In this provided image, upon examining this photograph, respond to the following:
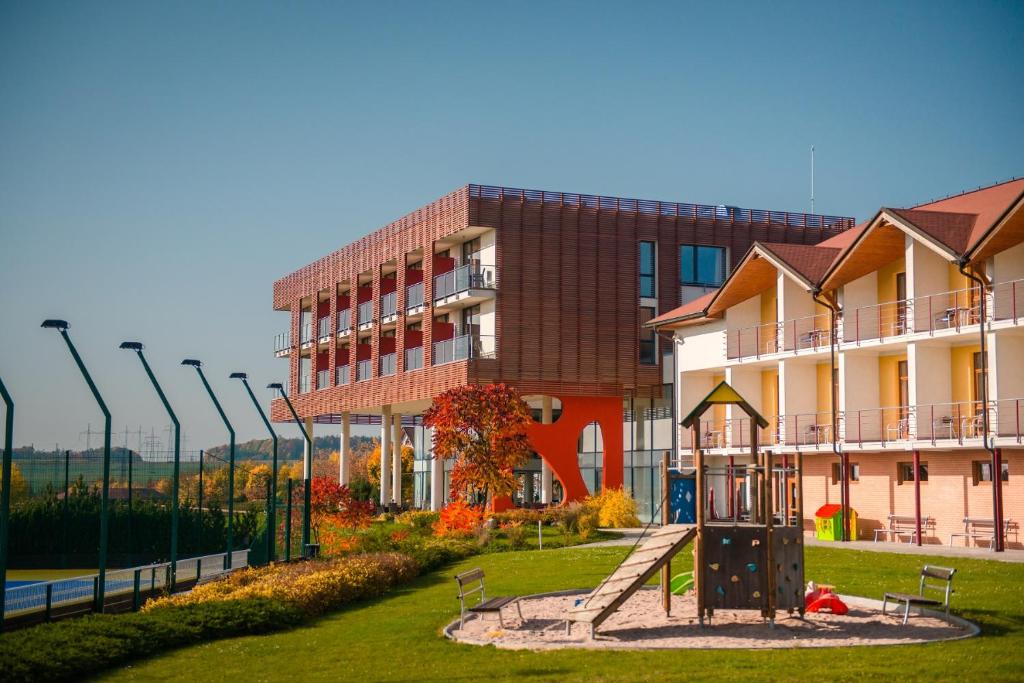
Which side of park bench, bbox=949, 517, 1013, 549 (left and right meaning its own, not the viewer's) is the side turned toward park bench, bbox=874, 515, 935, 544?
right

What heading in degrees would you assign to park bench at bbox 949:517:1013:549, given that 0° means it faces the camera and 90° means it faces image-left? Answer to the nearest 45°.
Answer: approximately 45°

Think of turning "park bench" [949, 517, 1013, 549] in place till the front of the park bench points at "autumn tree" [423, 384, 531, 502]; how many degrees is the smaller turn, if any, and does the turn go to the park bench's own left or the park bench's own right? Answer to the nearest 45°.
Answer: approximately 45° to the park bench's own right

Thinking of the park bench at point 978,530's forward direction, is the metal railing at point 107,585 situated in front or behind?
in front

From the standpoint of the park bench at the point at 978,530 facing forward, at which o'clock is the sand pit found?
The sand pit is roughly at 11 o'clock from the park bench.

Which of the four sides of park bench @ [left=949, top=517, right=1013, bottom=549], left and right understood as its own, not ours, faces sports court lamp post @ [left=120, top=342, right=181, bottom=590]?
front

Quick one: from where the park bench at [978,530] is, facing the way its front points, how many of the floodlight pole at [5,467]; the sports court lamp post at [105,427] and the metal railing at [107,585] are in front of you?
3

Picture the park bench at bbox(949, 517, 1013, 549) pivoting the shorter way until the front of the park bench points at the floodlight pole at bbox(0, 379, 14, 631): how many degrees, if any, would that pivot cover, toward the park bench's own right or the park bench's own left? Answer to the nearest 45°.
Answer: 0° — it already faces it

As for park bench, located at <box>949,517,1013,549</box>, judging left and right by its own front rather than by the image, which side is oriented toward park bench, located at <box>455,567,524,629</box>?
front

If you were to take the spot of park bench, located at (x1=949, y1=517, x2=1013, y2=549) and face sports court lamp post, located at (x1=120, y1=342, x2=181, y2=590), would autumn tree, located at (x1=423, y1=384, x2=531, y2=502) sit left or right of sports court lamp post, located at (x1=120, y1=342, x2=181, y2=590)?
right

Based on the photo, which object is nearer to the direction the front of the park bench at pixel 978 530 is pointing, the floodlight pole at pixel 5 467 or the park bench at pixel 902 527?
the floodlight pole
